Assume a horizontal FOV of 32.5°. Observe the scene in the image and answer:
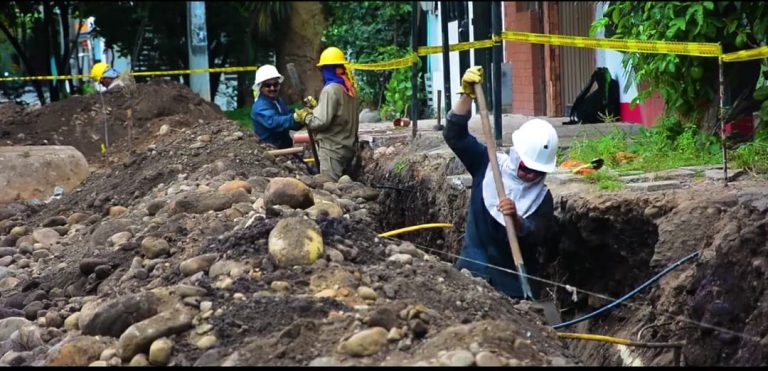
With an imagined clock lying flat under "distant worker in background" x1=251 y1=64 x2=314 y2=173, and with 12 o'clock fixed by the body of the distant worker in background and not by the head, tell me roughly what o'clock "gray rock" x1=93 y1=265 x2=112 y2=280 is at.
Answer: The gray rock is roughly at 2 o'clock from the distant worker in background.

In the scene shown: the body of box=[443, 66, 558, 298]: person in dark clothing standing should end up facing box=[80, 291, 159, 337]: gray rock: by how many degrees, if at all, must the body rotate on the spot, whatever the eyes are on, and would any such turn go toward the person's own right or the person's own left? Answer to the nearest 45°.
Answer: approximately 90° to the person's own right

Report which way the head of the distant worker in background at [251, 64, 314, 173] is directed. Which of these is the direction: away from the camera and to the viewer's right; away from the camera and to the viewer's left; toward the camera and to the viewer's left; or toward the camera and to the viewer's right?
toward the camera and to the viewer's right

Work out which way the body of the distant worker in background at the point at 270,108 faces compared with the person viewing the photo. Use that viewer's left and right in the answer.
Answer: facing the viewer and to the right of the viewer

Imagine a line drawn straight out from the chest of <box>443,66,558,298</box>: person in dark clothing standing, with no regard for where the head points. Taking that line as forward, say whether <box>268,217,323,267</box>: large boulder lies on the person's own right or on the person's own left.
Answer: on the person's own right

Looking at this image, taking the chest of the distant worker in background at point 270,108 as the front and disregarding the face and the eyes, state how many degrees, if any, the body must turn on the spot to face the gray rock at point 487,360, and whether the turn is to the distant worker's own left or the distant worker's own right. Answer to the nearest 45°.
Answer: approximately 45° to the distant worker's own right

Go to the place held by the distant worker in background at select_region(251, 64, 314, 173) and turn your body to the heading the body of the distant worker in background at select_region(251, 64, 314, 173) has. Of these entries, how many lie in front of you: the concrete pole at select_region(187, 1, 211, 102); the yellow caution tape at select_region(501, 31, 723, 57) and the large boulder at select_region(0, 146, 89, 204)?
1

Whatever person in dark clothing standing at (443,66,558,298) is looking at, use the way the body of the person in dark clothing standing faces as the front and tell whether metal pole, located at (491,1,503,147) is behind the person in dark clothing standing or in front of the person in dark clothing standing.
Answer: behind

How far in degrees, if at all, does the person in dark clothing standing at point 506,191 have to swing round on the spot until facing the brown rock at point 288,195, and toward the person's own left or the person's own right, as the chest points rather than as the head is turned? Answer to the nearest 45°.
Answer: approximately 135° to the person's own right

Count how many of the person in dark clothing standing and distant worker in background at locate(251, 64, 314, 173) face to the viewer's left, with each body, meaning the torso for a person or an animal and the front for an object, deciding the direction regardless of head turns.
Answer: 0

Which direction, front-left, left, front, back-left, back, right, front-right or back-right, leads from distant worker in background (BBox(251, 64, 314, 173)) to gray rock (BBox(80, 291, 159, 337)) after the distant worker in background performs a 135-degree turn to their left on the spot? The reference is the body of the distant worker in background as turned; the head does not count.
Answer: back

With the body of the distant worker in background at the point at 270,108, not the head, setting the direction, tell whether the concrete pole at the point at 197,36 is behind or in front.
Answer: behind
